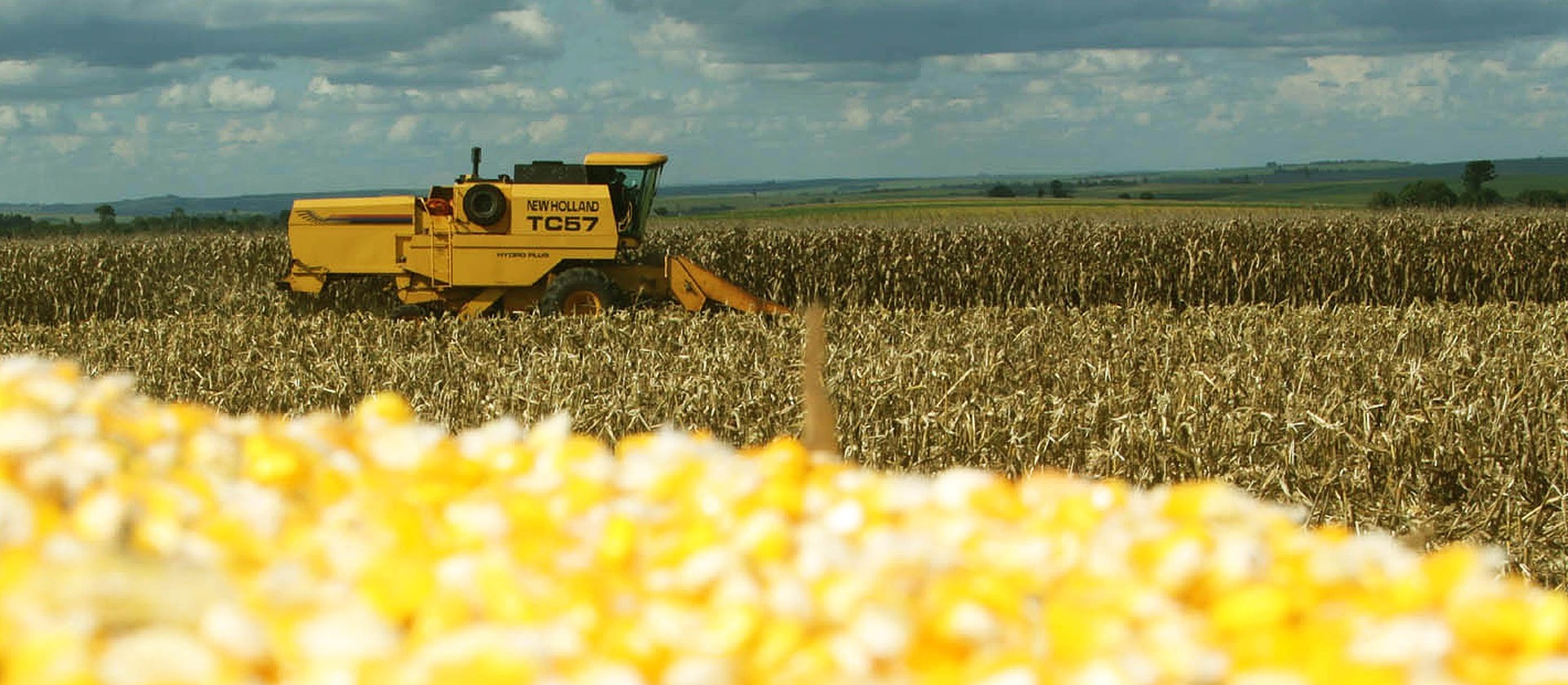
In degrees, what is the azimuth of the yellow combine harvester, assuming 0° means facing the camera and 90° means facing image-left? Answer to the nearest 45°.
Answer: approximately 270°

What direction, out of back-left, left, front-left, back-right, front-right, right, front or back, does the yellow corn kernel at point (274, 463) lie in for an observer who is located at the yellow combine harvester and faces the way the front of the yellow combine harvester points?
right
